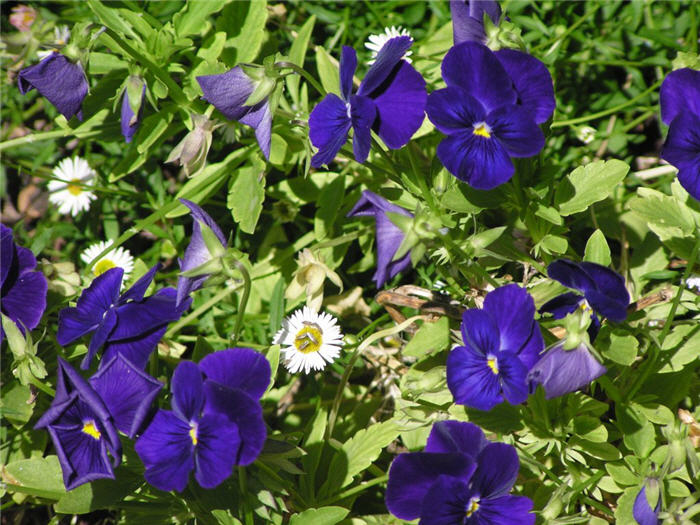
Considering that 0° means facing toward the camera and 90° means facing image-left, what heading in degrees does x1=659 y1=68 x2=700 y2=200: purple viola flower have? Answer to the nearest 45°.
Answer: approximately 0°

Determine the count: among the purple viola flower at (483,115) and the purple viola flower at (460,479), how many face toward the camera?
2

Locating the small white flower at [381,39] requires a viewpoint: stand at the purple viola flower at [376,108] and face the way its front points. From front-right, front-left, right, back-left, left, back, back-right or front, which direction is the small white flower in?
back-right

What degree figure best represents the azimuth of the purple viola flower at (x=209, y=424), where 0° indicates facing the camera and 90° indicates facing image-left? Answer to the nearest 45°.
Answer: approximately 45°

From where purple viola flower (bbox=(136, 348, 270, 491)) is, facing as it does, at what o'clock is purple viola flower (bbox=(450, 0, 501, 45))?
purple viola flower (bbox=(450, 0, 501, 45)) is roughly at 6 o'clock from purple viola flower (bbox=(136, 348, 270, 491)).

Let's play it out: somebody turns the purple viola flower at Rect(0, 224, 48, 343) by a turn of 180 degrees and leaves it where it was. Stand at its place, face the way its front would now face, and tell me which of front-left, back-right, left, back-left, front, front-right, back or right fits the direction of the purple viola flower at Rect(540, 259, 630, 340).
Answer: back-right

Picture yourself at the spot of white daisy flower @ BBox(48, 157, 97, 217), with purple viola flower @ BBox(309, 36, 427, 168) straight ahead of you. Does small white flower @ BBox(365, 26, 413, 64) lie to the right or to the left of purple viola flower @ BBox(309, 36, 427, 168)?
left

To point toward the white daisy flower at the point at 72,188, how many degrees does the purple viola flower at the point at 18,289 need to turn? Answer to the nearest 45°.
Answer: approximately 180°
